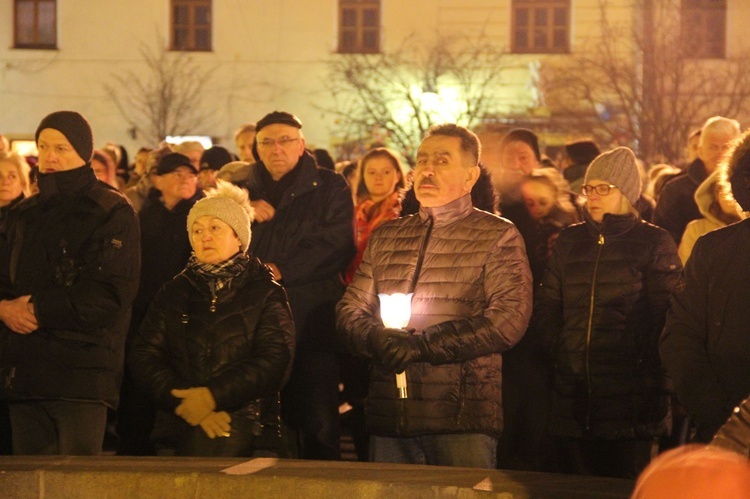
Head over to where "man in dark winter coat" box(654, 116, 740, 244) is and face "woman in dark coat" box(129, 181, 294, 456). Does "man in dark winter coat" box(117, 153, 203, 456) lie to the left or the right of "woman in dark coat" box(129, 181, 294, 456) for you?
right

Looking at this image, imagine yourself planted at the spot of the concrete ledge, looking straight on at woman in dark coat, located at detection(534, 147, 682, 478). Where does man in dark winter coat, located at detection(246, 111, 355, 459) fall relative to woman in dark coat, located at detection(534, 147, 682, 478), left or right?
left

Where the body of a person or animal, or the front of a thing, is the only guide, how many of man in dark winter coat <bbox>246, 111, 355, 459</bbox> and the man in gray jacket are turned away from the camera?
0

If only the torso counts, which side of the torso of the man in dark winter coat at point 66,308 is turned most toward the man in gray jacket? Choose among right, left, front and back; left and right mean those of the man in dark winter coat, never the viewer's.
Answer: left

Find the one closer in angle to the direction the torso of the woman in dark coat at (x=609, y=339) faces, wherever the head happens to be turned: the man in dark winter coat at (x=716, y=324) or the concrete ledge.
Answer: the concrete ledge

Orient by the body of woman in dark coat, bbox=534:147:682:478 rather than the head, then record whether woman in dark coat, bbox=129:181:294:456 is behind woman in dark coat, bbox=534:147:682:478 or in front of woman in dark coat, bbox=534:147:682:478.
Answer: in front

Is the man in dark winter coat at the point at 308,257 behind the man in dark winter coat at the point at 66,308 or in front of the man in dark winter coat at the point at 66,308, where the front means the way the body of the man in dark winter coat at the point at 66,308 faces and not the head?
behind

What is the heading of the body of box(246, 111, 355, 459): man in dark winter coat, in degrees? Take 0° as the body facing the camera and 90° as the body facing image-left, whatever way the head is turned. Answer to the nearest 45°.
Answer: approximately 45°
